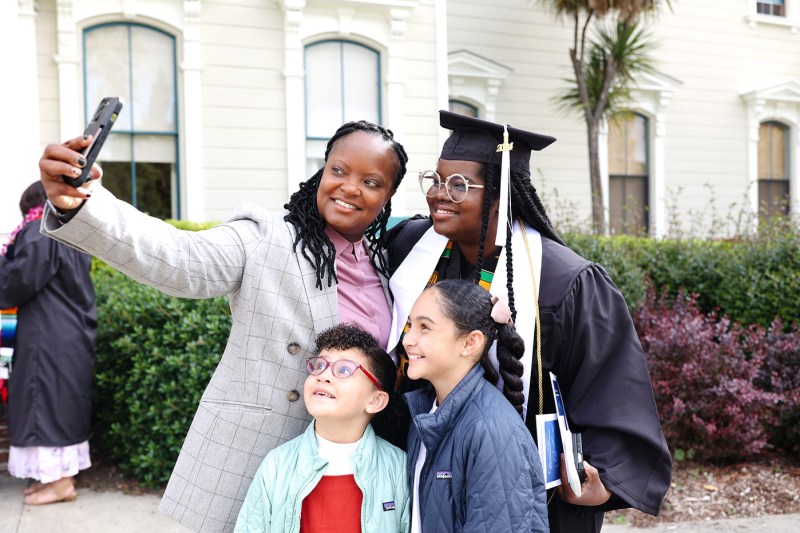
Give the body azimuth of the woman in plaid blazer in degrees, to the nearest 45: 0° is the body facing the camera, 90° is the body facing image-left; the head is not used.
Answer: approximately 315°

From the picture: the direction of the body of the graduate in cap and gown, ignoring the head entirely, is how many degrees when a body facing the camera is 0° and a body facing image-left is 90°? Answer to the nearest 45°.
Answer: approximately 45°

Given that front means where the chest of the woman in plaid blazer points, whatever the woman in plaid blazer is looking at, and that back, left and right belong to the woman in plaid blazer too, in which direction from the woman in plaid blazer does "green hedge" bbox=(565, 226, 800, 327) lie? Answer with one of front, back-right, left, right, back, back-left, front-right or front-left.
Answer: left

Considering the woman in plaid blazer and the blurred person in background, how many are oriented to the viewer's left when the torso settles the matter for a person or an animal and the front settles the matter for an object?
1

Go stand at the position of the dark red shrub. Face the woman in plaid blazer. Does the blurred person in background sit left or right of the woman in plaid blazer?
right

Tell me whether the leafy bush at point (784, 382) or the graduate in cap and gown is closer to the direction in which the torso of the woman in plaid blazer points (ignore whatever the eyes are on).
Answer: the graduate in cap and gown

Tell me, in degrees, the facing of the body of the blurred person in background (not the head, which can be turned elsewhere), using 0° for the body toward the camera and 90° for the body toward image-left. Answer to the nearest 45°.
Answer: approximately 90°

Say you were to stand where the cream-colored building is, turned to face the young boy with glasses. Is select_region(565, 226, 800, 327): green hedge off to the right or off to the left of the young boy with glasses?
left

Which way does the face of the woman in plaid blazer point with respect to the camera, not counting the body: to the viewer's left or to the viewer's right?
to the viewer's left

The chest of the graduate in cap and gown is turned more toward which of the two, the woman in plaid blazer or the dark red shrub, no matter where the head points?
the woman in plaid blazer

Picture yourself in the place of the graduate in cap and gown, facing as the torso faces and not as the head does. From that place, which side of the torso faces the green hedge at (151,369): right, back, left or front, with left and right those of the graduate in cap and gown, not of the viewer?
right

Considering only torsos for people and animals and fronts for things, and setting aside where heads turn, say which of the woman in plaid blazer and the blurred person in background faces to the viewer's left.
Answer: the blurred person in background
